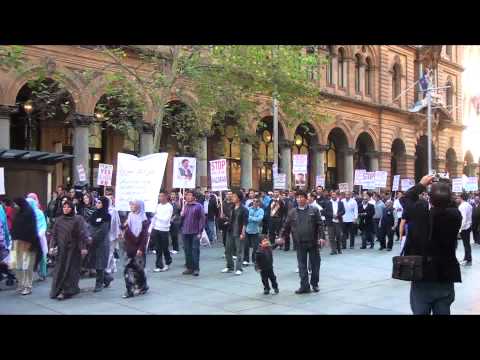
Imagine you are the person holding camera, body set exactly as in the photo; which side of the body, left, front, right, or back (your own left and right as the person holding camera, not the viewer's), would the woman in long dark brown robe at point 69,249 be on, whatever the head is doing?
left

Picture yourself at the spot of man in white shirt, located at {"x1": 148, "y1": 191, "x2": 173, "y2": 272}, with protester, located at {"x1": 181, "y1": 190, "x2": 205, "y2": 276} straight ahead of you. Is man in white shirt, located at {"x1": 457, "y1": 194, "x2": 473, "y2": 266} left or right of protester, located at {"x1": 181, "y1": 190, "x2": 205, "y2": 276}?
left

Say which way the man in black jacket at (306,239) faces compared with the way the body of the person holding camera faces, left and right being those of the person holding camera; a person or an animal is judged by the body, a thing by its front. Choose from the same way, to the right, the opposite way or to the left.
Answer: the opposite way

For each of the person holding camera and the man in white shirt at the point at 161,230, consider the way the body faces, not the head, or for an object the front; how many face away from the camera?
1

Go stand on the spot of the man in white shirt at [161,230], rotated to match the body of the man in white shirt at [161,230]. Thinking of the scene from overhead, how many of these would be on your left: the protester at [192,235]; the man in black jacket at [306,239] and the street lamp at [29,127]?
2

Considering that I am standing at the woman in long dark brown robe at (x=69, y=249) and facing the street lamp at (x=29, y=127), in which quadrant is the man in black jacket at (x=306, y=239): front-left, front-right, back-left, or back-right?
back-right

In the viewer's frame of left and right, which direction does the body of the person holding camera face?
facing away from the viewer

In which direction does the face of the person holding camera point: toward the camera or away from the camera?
away from the camera

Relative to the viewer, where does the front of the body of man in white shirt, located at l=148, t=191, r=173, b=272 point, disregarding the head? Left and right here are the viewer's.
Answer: facing the viewer and to the left of the viewer

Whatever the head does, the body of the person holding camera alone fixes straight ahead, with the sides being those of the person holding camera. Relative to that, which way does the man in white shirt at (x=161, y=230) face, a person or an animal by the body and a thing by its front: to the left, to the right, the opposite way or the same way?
the opposite way
